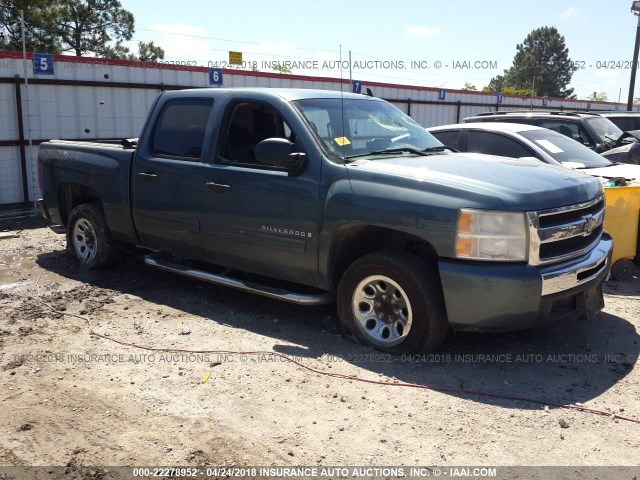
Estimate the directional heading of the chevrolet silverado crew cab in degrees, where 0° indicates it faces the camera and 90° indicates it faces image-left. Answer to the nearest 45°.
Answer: approximately 315°

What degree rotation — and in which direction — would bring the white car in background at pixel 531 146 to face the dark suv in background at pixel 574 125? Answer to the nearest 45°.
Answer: approximately 135° to its left

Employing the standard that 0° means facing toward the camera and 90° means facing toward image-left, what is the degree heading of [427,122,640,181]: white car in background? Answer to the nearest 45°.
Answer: approximately 315°

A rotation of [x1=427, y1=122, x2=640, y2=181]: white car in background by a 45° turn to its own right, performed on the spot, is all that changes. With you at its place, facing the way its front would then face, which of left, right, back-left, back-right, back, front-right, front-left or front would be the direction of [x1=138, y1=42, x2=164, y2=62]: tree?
back-right

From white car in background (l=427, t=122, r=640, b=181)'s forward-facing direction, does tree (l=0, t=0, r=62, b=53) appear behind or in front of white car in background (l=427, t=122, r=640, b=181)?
behind

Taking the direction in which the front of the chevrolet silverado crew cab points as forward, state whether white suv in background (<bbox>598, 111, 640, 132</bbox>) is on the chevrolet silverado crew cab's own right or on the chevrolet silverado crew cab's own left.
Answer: on the chevrolet silverado crew cab's own left

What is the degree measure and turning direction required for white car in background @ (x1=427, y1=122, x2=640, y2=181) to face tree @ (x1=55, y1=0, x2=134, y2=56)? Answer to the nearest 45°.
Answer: approximately 180°

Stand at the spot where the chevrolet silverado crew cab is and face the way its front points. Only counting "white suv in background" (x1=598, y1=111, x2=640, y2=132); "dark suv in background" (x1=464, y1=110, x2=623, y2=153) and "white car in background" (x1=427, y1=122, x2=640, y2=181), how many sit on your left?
3

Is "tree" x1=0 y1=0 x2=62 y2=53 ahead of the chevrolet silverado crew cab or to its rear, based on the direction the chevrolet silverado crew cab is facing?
to the rear

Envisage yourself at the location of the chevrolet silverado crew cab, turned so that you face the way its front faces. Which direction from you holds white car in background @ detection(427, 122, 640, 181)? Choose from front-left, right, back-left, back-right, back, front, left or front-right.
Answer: left

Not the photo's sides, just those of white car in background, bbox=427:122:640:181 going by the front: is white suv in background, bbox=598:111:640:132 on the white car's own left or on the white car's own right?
on the white car's own left
